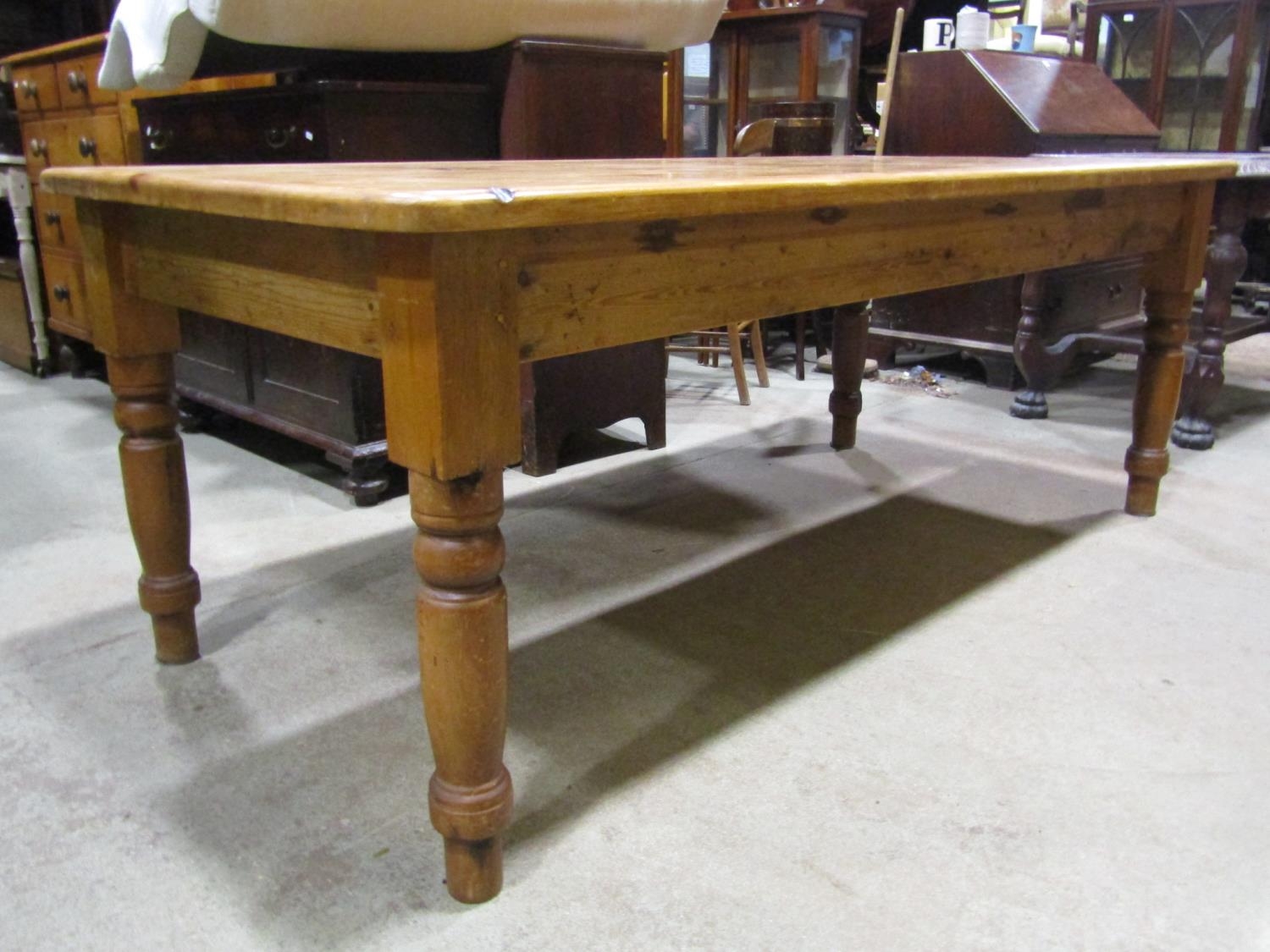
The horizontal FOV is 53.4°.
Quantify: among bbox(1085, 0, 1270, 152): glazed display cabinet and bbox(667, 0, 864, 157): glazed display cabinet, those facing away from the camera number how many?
0

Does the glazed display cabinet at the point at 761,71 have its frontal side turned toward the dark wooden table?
no

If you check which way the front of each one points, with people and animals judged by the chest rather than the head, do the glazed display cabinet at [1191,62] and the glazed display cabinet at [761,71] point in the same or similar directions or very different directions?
same or similar directions

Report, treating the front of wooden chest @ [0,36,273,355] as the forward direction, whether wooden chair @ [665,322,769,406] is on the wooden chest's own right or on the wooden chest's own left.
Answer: on the wooden chest's own left

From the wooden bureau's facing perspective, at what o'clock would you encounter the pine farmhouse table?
The pine farmhouse table is roughly at 2 o'clock from the wooden bureau.

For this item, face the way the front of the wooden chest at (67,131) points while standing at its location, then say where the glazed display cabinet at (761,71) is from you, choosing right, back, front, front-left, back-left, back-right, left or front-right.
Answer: back-left

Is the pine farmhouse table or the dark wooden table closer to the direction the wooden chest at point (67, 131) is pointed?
the pine farmhouse table

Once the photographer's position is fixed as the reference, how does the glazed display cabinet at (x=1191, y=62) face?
facing the viewer

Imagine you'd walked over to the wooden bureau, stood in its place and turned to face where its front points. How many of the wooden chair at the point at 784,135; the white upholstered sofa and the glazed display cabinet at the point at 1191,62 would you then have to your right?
2

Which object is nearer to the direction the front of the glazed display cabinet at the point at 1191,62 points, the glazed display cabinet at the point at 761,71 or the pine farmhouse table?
the pine farmhouse table

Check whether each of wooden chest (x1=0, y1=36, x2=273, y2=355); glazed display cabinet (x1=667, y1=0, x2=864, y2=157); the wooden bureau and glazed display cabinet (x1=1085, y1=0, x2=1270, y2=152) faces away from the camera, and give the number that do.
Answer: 0

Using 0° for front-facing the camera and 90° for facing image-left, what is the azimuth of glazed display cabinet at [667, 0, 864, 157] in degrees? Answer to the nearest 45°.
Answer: approximately 45°

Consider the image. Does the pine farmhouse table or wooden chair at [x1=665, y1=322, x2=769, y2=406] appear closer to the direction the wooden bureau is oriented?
the pine farmhouse table

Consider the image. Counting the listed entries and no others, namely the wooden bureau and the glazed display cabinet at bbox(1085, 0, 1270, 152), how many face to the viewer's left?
0

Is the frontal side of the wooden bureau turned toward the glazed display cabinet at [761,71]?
no

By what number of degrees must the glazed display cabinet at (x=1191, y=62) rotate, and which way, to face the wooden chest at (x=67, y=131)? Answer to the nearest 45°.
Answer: approximately 45° to its right

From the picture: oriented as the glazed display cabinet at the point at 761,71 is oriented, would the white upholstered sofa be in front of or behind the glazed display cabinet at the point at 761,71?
in front

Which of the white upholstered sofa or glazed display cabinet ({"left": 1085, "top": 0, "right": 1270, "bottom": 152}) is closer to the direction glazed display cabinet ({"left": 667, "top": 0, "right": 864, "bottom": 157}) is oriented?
the white upholstered sofa
